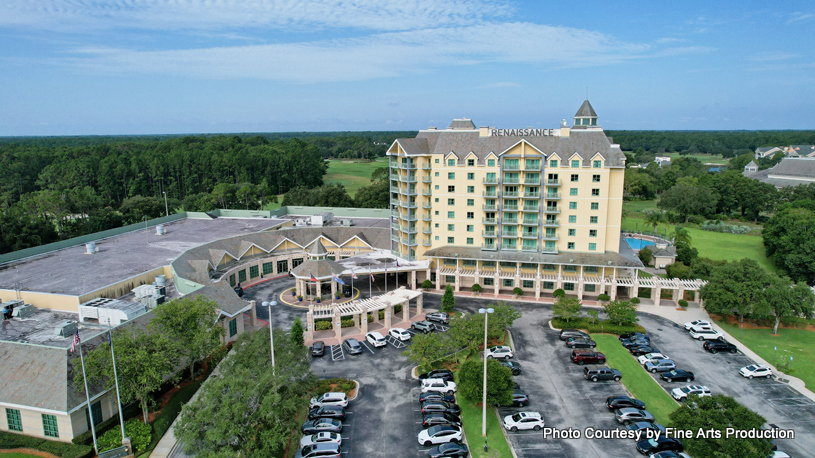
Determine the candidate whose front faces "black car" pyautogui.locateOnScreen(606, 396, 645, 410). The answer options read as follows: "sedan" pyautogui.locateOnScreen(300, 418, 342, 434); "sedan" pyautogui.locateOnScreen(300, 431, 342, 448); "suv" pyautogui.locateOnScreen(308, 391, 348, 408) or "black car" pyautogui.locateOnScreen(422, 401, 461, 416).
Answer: "black car" pyautogui.locateOnScreen(422, 401, 461, 416)

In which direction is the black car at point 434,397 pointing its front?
to the viewer's right

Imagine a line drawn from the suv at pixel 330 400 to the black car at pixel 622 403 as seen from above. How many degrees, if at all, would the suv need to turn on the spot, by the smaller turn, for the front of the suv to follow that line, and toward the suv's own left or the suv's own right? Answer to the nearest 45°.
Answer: approximately 180°

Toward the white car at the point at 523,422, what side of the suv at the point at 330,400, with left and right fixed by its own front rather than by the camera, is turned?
back

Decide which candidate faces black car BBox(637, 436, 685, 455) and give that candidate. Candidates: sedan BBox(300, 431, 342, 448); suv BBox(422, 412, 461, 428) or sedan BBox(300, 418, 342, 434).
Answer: suv BBox(422, 412, 461, 428)

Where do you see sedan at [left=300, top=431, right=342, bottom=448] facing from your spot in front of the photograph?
facing to the left of the viewer

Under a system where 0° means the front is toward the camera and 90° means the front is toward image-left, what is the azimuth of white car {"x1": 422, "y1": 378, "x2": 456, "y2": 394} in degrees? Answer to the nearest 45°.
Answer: approximately 270°

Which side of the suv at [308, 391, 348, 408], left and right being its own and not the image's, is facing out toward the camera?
left

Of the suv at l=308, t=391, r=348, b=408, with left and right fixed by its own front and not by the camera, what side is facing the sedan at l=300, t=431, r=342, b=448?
left

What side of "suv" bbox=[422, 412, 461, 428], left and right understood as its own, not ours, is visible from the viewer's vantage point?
right

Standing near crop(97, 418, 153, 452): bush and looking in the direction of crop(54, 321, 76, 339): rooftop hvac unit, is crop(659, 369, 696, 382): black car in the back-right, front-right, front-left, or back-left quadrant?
back-right

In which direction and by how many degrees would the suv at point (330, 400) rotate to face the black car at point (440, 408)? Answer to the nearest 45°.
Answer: approximately 180°

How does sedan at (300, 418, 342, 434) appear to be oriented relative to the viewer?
to the viewer's left

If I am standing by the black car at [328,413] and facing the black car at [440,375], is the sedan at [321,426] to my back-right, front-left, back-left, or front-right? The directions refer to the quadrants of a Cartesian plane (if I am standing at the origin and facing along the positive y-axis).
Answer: back-right

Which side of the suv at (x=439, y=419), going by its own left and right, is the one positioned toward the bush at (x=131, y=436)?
back

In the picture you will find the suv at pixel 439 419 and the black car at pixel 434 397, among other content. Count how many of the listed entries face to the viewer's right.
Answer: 2

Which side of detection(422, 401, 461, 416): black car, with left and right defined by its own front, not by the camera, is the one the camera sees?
right

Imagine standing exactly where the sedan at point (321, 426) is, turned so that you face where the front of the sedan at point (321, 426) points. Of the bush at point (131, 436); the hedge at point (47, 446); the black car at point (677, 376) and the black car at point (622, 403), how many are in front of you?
2
